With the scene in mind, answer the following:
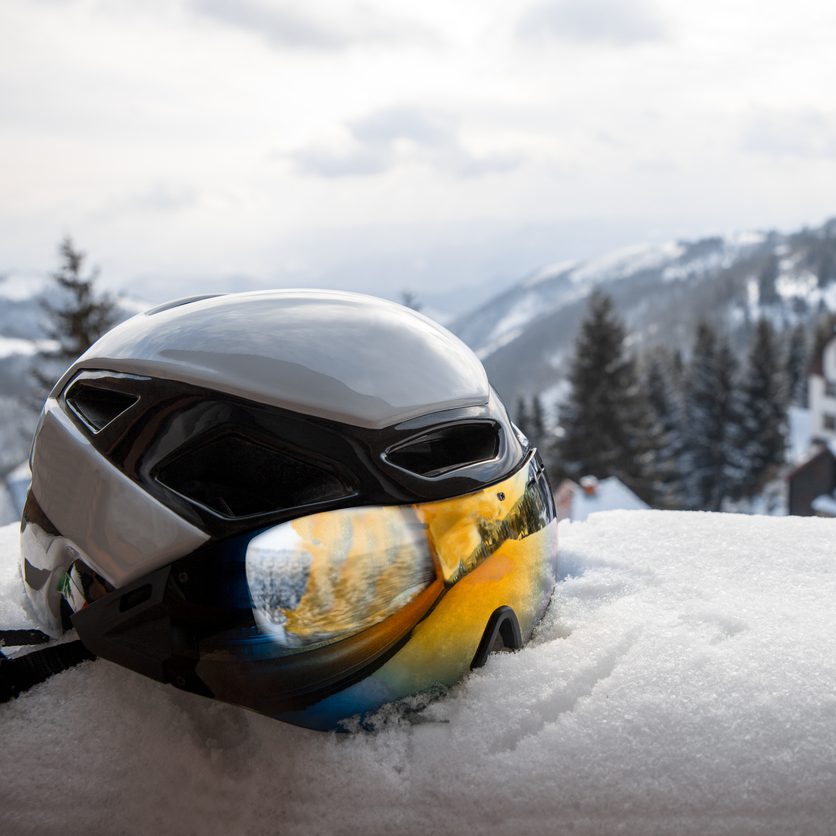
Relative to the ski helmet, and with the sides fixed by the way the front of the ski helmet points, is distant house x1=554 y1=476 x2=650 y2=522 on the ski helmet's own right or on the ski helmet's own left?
on the ski helmet's own left

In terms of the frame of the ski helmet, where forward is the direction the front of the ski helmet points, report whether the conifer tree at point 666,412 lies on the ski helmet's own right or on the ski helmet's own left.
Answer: on the ski helmet's own left

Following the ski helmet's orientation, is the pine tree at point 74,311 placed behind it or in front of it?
behind

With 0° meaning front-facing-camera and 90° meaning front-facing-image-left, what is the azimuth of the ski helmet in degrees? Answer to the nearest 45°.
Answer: approximately 315°

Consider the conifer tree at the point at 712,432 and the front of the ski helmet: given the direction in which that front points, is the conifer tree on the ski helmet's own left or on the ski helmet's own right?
on the ski helmet's own left

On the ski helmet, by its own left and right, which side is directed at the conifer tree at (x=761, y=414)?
left
